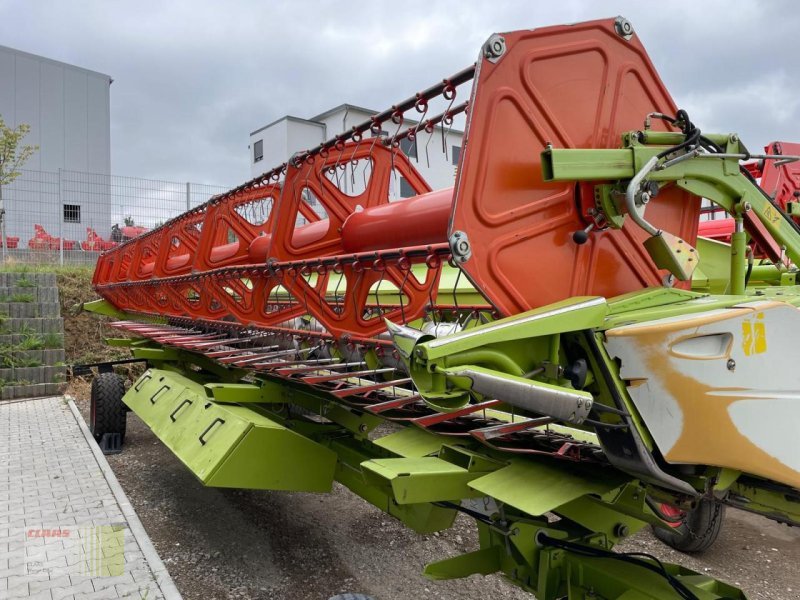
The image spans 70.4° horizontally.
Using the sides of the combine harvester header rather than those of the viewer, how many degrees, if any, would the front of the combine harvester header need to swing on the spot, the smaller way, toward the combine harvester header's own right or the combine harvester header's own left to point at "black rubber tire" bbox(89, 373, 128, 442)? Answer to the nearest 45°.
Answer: approximately 90° to the combine harvester header's own right

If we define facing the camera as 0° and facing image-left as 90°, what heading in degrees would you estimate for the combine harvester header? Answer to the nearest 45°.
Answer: approximately 45°

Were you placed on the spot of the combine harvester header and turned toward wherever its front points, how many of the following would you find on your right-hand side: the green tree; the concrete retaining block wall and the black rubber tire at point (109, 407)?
3

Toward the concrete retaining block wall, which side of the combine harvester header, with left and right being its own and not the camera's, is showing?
right

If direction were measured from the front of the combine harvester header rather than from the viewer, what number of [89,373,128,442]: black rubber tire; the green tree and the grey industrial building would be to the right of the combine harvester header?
3

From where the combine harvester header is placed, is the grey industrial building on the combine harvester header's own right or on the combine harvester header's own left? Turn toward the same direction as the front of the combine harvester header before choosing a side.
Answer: on the combine harvester header's own right

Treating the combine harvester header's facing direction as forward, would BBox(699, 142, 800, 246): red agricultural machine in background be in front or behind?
behind

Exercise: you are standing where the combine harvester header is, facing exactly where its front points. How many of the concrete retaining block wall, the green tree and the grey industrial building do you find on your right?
3

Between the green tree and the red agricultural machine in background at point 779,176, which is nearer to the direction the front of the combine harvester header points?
the green tree

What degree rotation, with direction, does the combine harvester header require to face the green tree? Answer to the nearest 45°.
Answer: approximately 90° to its right
